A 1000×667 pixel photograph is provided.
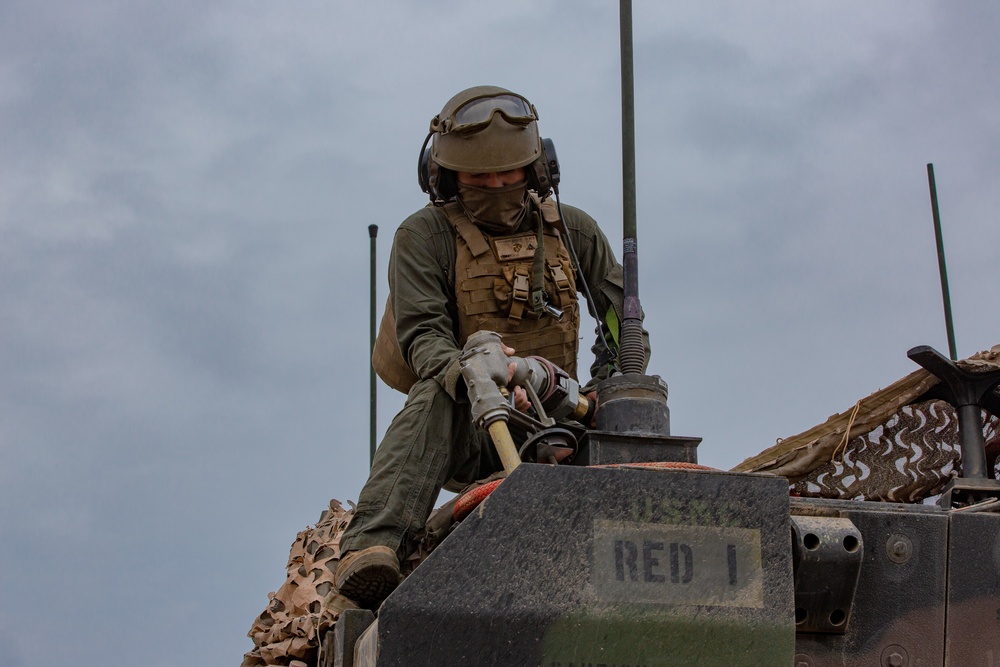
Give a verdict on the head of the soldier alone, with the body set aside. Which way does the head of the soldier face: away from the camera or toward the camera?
toward the camera

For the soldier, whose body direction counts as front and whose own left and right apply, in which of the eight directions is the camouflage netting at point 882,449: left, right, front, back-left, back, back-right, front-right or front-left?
front-left

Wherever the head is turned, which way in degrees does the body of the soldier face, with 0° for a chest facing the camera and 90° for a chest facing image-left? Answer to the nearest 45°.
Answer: approximately 315°
